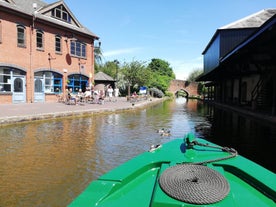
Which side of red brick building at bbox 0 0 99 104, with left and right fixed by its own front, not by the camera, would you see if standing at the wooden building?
front

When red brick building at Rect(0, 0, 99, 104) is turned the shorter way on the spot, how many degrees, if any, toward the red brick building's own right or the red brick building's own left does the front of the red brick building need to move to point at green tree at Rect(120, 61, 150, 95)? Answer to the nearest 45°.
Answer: approximately 90° to the red brick building's own left

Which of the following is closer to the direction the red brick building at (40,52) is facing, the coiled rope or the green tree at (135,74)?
the coiled rope

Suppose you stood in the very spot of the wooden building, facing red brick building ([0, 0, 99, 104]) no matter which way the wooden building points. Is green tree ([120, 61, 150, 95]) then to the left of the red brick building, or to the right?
right

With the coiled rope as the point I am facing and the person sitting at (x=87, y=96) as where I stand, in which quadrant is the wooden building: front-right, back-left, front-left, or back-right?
front-left

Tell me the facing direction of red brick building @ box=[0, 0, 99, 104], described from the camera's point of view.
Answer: facing the viewer and to the right of the viewer

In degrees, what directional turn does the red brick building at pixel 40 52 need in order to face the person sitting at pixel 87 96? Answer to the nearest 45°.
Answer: approximately 45° to its left
